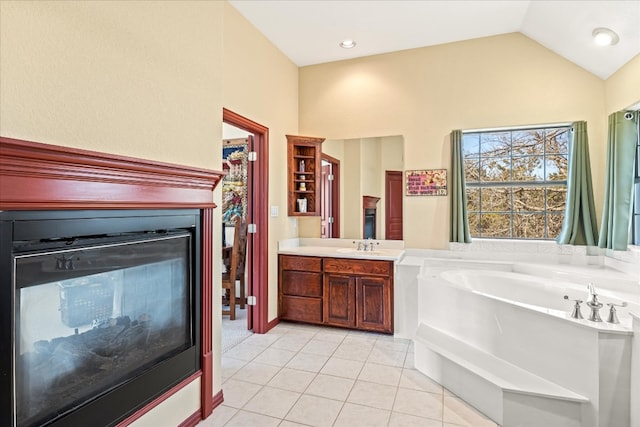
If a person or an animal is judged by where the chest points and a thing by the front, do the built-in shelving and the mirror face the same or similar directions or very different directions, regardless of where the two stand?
same or similar directions

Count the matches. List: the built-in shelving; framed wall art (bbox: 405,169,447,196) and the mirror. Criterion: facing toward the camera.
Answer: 3

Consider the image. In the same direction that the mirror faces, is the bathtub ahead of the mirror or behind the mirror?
ahead

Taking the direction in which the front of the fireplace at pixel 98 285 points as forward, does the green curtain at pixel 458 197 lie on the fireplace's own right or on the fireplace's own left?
on the fireplace's own left

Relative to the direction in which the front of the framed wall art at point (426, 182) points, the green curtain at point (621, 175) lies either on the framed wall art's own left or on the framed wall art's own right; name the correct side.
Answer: on the framed wall art's own left

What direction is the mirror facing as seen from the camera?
toward the camera

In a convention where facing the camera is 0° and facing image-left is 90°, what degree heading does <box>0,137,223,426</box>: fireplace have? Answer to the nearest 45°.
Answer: approximately 315°

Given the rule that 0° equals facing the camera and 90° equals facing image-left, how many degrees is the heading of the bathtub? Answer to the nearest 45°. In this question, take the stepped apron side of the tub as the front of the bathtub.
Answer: approximately 45°

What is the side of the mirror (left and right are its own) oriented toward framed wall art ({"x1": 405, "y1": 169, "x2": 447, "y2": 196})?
left

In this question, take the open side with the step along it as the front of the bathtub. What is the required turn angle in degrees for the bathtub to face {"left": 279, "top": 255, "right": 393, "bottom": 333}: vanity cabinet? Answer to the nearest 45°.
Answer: approximately 45° to its right

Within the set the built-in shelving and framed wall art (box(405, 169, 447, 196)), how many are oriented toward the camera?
2

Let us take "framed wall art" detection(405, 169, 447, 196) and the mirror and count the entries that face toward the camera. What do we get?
2

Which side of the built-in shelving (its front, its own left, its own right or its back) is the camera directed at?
front

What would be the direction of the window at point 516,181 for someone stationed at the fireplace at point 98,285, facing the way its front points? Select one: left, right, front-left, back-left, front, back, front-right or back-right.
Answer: front-left

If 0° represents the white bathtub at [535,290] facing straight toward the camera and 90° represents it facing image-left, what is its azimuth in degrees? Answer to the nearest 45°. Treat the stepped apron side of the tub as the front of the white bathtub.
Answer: approximately 45°

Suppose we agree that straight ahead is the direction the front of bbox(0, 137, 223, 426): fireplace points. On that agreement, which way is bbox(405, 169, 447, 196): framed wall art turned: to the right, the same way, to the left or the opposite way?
to the right

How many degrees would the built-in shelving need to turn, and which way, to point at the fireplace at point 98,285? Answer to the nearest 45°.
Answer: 0° — it already faces it

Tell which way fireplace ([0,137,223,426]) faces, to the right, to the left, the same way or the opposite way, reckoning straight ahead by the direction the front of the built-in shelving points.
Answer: to the left
